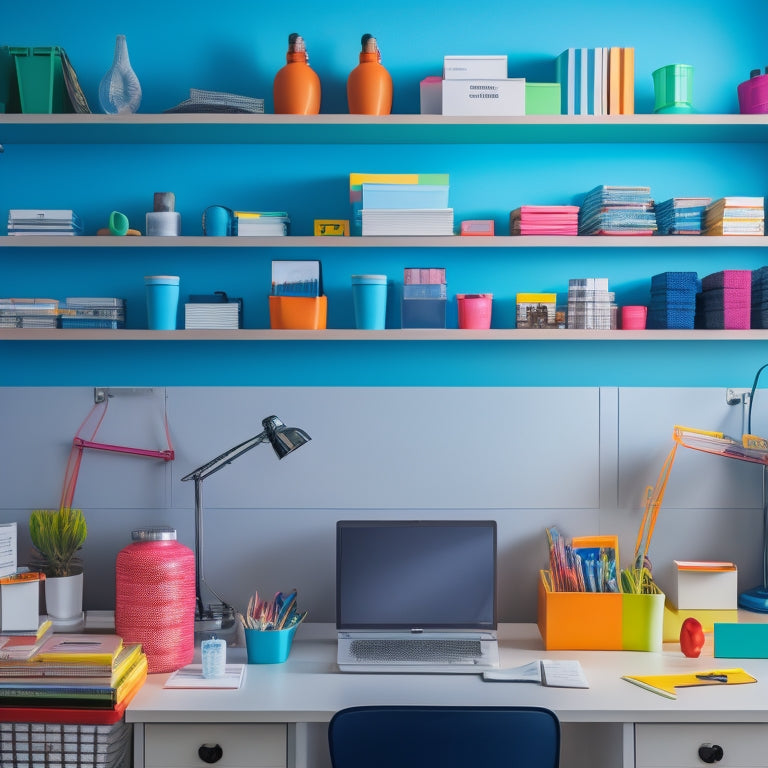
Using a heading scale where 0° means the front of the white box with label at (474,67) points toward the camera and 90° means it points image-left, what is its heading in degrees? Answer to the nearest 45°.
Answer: approximately 0°

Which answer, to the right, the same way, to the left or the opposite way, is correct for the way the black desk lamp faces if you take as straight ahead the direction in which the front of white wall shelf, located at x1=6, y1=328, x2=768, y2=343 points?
to the left

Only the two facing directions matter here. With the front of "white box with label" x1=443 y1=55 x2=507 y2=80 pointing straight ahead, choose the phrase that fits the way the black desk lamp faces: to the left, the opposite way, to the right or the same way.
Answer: to the left

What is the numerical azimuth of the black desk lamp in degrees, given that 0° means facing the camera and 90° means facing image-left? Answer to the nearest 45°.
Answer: approximately 270°

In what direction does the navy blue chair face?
away from the camera

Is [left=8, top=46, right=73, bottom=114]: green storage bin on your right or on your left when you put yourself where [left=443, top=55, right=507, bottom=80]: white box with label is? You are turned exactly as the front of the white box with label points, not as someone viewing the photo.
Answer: on your right

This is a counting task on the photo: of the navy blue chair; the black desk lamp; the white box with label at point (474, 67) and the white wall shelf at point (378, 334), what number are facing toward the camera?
2
